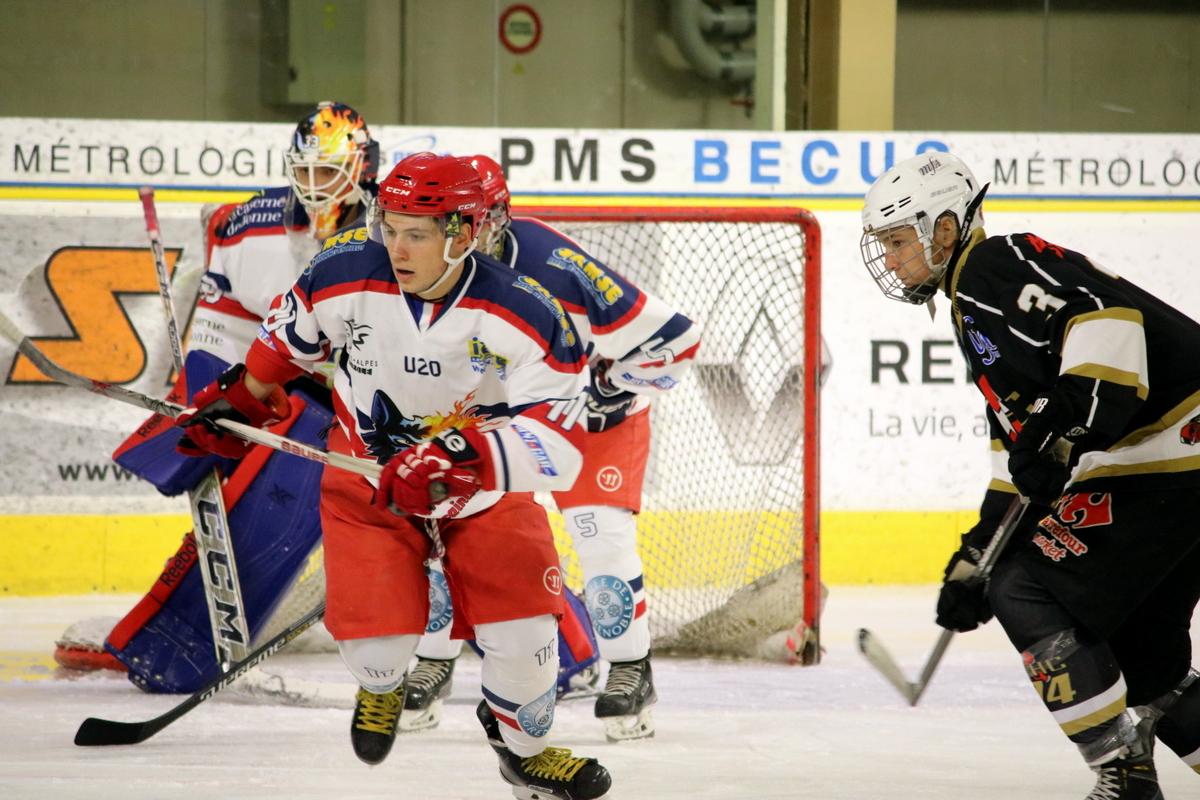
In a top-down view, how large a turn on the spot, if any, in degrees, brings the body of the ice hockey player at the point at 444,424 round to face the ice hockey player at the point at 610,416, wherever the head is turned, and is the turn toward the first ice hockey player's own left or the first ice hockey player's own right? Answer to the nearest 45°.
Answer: approximately 135° to the first ice hockey player's own left

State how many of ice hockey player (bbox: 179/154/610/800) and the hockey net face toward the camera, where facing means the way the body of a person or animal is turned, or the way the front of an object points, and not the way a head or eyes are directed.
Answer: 2

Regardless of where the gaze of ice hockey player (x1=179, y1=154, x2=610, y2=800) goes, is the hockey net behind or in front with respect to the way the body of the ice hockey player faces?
behind

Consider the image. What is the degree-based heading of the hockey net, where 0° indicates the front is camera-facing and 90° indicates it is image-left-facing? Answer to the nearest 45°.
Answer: approximately 0°

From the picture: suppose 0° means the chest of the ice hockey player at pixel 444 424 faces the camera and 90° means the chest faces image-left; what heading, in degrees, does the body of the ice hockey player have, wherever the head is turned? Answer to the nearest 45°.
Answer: approximately 0°

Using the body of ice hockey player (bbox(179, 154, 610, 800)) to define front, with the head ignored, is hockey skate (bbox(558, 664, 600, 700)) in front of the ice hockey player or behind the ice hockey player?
behind

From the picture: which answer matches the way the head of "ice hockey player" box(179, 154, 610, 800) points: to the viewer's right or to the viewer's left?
to the viewer's left
